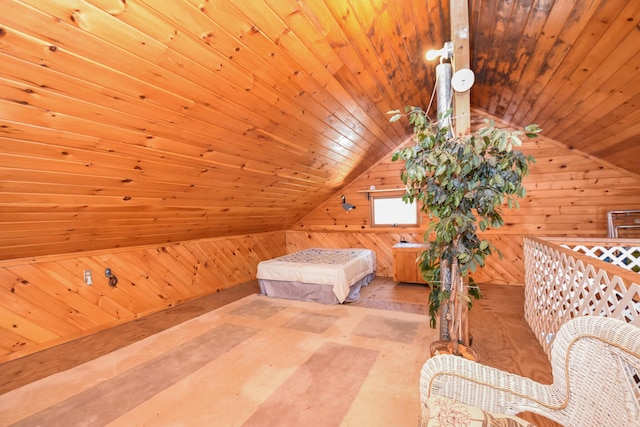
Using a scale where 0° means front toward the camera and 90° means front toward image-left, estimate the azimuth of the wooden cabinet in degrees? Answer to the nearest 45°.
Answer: approximately 0°

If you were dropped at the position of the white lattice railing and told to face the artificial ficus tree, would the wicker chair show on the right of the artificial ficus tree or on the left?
left

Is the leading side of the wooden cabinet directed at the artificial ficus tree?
yes

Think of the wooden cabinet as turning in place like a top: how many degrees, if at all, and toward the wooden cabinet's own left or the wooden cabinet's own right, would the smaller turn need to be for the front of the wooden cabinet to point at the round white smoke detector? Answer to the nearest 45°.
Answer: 0° — it already faces it

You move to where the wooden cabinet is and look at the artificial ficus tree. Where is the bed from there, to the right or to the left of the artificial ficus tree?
right

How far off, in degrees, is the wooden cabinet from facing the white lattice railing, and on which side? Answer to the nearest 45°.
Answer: approximately 45° to its left

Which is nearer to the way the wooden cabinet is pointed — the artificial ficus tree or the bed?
the artificial ficus tree

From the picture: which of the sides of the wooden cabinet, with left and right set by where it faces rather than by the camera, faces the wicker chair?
front

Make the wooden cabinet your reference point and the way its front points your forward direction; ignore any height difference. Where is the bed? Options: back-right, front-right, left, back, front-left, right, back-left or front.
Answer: front-right
